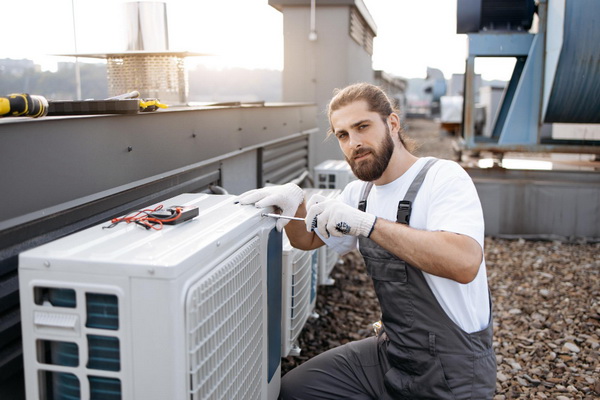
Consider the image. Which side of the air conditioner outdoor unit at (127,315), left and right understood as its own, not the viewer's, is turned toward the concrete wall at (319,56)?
left

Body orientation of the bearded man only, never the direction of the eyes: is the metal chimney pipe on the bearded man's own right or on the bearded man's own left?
on the bearded man's own right

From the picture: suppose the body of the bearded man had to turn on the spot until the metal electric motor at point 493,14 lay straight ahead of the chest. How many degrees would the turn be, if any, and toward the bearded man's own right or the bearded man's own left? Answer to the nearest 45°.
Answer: approximately 135° to the bearded man's own right

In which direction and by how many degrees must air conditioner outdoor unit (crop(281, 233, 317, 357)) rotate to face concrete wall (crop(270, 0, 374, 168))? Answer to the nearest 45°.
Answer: approximately 90° to its left

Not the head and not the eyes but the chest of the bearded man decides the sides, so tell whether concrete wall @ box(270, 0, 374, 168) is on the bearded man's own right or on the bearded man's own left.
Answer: on the bearded man's own right

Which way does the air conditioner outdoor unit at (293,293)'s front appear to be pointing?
to the viewer's right

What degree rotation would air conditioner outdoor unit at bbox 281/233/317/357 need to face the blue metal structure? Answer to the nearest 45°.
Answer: approximately 45° to its left

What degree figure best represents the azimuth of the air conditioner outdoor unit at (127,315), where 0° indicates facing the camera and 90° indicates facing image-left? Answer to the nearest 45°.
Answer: approximately 270°

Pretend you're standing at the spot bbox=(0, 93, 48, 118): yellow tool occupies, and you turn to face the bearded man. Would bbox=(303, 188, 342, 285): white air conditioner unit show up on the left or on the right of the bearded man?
left

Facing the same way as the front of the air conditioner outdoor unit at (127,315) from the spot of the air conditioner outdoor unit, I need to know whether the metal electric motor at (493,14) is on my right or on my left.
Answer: on my left

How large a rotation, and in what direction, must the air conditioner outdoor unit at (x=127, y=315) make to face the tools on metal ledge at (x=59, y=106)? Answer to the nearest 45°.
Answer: approximately 90° to its left
